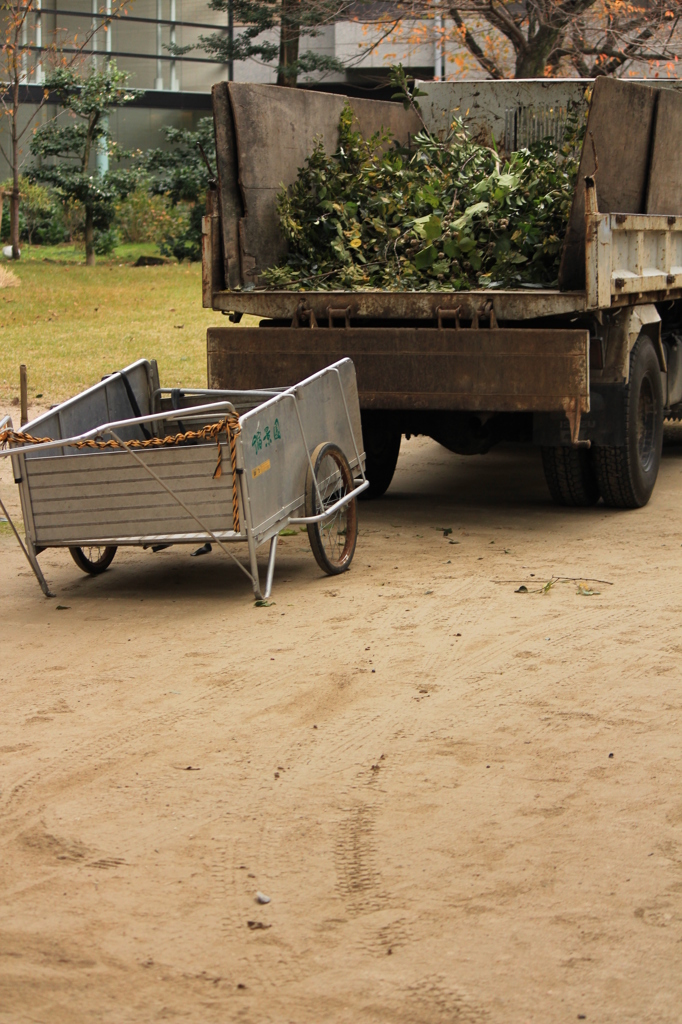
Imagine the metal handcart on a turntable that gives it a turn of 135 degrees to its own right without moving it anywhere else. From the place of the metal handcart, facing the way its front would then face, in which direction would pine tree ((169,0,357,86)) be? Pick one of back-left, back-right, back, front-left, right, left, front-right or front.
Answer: front

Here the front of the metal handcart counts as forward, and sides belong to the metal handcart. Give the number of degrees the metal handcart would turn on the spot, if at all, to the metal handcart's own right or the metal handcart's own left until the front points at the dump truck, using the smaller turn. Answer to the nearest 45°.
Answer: approximately 180°

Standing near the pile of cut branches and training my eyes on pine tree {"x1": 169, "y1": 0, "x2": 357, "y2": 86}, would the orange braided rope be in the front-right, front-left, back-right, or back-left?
back-left

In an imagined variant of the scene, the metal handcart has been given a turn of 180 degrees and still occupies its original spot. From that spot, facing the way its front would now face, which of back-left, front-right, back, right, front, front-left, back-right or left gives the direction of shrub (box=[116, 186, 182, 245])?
front-left

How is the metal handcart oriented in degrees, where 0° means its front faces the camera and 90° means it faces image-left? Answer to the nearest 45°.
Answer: approximately 45°

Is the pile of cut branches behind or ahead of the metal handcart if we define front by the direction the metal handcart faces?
behind
